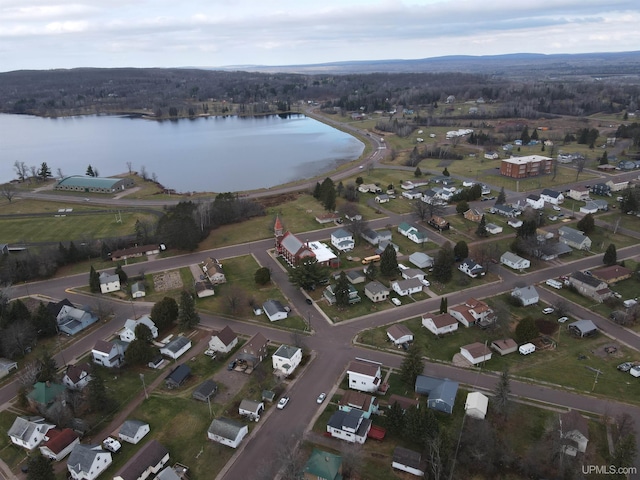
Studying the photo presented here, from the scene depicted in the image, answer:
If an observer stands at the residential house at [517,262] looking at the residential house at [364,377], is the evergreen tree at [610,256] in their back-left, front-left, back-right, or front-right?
back-left

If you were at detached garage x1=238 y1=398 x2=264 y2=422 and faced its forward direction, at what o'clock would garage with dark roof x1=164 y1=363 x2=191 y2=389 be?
garage with dark roof x1=164 y1=363 x2=191 y2=389 is roughly at 6 o'clock from detached garage x1=238 y1=398 x2=264 y2=422.

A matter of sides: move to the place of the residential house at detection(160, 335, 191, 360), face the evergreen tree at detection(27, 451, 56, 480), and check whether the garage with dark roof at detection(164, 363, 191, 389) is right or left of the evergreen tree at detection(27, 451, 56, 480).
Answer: left

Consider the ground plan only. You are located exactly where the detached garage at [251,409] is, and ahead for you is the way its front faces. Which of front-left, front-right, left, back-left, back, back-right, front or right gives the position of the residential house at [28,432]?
back-right

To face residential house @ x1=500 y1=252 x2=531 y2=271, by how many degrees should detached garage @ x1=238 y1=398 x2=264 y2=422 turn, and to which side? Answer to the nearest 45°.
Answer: approximately 90° to its left

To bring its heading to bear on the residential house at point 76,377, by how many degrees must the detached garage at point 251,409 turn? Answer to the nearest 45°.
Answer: approximately 180°
